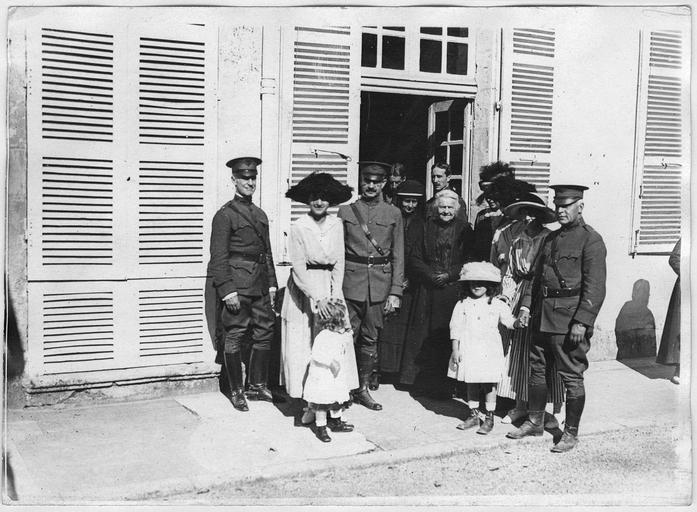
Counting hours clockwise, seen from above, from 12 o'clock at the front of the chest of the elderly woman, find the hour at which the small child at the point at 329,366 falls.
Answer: The small child is roughly at 1 o'clock from the elderly woman.

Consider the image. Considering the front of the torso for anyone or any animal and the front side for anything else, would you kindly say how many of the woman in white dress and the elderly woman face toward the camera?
2

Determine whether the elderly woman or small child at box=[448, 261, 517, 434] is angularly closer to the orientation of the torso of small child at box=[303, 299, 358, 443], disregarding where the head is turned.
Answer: the small child

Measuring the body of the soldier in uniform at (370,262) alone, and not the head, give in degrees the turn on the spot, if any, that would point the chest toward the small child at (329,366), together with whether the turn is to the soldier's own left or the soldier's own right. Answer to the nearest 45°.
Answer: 0° — they already face them

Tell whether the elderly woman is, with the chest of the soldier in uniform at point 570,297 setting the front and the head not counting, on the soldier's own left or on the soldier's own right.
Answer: on the soldier's own right

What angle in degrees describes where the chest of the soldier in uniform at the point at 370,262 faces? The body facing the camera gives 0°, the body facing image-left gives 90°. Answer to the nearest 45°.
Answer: approximately 0°
